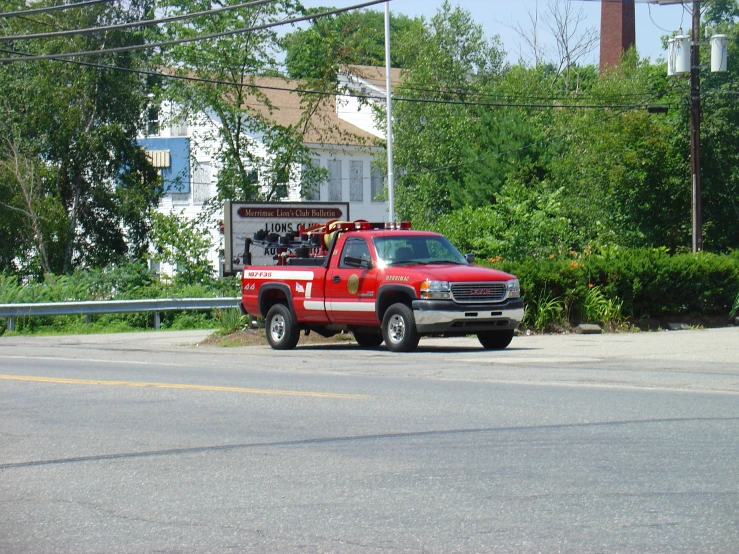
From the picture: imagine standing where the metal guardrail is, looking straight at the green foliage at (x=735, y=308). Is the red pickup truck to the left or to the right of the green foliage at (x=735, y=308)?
right

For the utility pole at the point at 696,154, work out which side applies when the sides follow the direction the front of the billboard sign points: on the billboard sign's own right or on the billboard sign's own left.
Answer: on the billboard sign's own left

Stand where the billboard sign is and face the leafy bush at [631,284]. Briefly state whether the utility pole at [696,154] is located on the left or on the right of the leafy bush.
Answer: left

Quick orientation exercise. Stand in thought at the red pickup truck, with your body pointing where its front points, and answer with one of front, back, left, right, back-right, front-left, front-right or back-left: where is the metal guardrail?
back

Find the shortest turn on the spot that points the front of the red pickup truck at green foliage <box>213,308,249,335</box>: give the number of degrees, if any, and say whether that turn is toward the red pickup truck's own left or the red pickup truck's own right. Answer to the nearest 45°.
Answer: approximately 180°

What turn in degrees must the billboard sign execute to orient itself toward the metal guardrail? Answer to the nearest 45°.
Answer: approximately 90° to its right

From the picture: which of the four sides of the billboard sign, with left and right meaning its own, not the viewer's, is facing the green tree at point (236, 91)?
back

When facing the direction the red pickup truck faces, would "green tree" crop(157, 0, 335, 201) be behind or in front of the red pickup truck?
behind

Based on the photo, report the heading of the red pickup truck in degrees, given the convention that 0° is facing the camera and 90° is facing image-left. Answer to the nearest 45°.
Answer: approximately 315°

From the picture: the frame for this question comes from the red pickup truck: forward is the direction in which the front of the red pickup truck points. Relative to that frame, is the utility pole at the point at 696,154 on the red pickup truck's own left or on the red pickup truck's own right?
on the red pickup truck's own left
